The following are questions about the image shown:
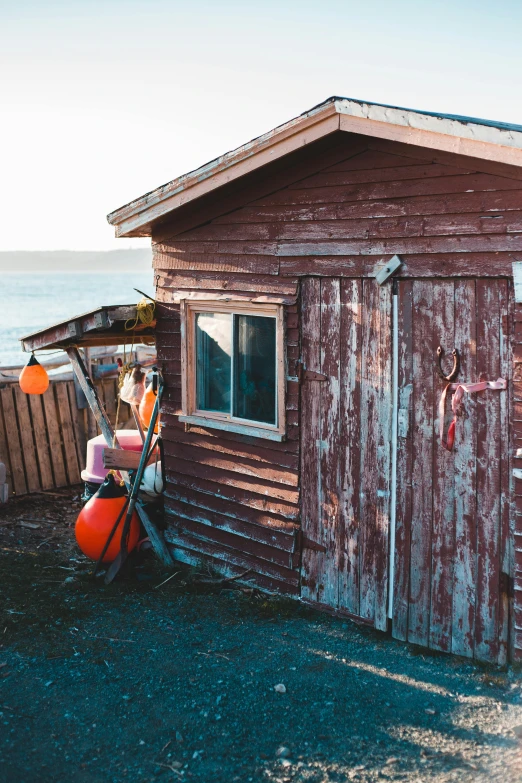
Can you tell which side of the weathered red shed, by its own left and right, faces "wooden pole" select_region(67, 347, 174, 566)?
right

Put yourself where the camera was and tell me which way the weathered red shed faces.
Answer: facing the viewer and to the left of the viewer

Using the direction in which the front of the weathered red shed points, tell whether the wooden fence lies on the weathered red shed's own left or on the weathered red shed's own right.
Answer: on the weathered red shed's own right

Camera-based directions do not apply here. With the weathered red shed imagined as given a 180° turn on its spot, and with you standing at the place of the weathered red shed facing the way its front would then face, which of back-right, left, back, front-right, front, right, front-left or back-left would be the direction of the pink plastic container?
left

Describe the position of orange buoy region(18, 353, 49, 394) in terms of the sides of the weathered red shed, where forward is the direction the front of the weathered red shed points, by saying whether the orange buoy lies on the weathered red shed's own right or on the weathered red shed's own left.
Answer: on the weathered red shed's own right
